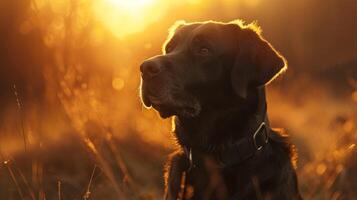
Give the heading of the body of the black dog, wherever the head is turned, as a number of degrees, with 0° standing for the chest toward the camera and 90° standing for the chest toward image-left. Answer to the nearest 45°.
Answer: approximately 45°
